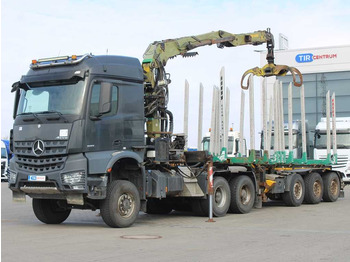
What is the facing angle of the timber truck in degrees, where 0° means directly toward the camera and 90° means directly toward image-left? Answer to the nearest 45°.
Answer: approximately 45°
